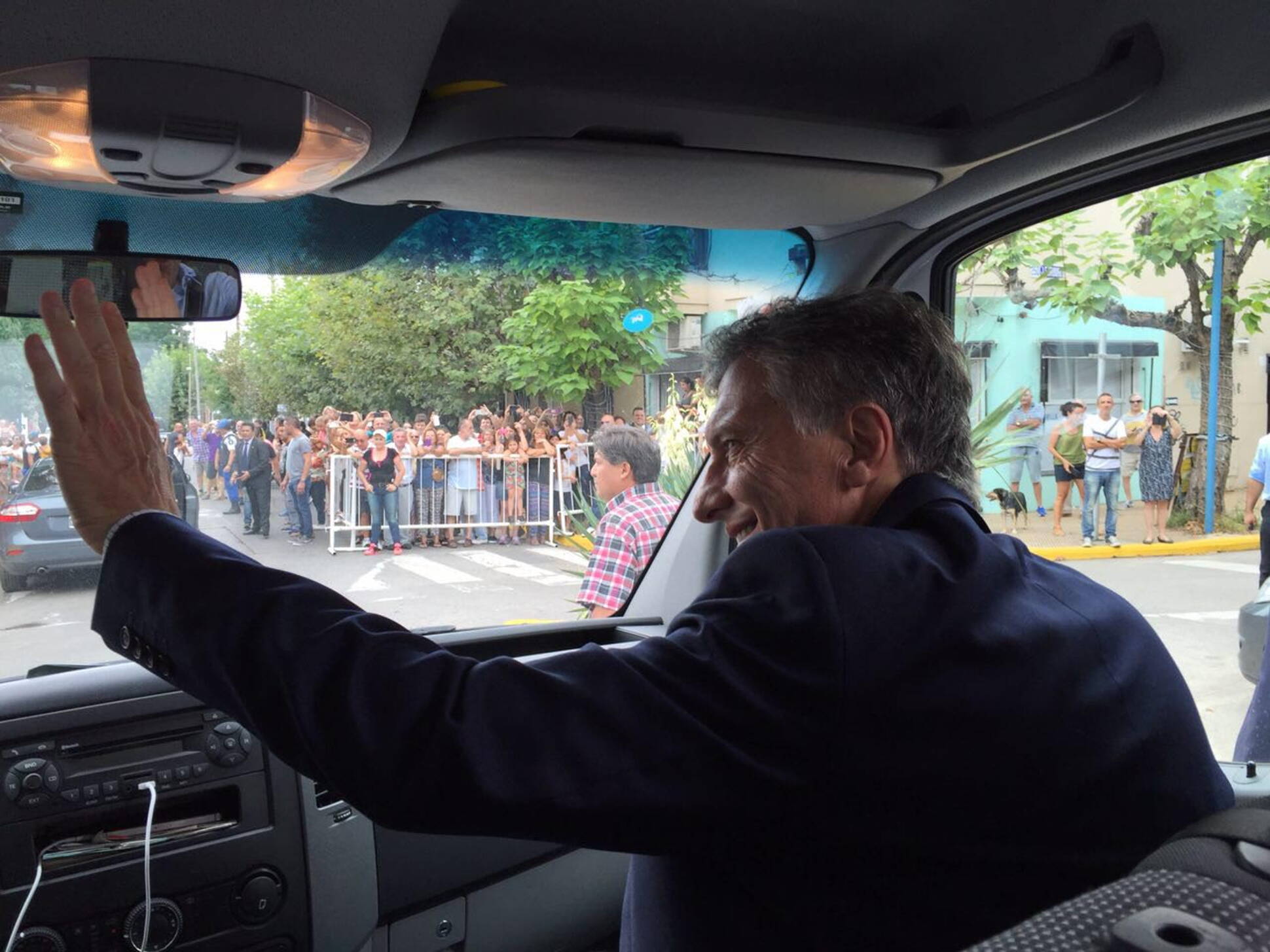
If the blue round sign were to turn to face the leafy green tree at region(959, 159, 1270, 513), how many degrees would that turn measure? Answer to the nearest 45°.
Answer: approximately 90° to its left

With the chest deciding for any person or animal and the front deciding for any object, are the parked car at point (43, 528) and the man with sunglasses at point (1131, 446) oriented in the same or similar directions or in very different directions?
very different directions

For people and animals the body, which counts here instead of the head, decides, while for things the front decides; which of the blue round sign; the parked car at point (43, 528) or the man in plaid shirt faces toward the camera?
the blue round sign

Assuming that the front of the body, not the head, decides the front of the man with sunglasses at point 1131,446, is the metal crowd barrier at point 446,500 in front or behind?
in front

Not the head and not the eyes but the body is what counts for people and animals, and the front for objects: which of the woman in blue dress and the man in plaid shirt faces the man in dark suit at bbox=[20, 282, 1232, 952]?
the woman in blue dress

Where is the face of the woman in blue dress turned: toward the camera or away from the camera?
toward the camera

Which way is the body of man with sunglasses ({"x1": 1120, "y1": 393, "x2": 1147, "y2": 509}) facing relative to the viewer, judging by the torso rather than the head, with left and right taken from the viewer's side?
facing the viewer

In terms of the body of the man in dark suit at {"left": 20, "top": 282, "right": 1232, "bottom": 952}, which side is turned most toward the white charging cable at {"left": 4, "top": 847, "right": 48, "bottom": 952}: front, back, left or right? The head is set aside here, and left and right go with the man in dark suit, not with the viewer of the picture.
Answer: front

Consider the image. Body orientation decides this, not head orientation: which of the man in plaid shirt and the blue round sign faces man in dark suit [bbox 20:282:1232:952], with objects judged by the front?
the blue round sign

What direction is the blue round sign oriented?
toward the camera

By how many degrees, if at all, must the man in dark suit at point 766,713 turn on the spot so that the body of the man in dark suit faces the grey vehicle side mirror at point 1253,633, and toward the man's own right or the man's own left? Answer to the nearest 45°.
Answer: approximately 90° to the man's own right

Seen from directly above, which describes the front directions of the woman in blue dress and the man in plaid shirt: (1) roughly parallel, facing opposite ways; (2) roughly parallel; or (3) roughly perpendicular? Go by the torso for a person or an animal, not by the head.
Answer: roughly perpendicular

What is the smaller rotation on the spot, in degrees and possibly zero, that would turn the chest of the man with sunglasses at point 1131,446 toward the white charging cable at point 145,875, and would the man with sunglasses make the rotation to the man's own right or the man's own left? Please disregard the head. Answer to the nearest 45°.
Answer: approximately 45° to the man's own right

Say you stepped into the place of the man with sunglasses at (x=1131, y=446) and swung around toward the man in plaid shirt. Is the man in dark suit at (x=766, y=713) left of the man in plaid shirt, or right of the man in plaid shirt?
left

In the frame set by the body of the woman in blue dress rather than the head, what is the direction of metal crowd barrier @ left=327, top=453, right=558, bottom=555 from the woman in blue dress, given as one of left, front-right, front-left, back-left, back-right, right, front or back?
front-right

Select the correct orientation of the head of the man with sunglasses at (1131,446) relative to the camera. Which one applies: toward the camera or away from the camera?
toward the camera

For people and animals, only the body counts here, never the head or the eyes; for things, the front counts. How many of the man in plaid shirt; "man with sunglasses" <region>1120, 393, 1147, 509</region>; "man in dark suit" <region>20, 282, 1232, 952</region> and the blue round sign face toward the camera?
2
